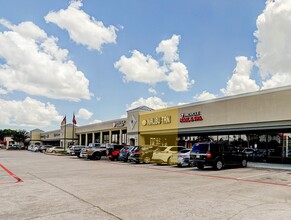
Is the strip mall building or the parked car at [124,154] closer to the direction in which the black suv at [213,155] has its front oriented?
the strip mall building

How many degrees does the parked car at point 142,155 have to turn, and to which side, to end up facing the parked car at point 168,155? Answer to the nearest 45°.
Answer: approximately 90° to its right

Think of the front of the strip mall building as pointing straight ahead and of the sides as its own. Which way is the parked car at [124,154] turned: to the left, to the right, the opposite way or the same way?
the opposite way

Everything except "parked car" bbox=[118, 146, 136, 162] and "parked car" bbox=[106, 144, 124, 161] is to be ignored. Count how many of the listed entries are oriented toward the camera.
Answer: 0

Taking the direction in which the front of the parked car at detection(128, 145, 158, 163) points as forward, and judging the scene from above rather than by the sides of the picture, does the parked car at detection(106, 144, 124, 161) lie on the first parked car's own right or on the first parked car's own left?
on the first parked car's own left

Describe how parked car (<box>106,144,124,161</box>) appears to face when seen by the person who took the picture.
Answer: facing away from the viewer and to the right of the viewer

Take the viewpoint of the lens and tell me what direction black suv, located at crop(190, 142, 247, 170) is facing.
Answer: facing away from the viewer and to the right of the viewer

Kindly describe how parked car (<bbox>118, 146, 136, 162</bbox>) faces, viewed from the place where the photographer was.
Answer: facing away from the viewer and to the right of the viewer

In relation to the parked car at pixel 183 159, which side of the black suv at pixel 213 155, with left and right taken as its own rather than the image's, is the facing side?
left

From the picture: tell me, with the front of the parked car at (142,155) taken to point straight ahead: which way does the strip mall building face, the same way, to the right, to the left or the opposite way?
the opposite way
